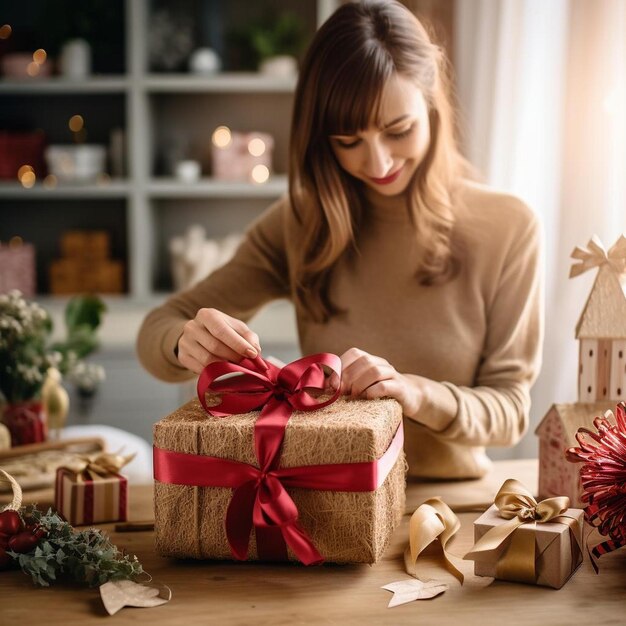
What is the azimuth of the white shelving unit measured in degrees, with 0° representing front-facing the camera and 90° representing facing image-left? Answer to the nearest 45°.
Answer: approximately 0°

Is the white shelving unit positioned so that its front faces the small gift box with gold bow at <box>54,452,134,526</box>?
yes

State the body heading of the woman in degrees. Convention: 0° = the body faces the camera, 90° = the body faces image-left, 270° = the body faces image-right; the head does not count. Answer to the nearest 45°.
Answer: approximately 0°

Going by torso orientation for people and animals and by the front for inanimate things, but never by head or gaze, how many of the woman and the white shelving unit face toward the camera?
2
